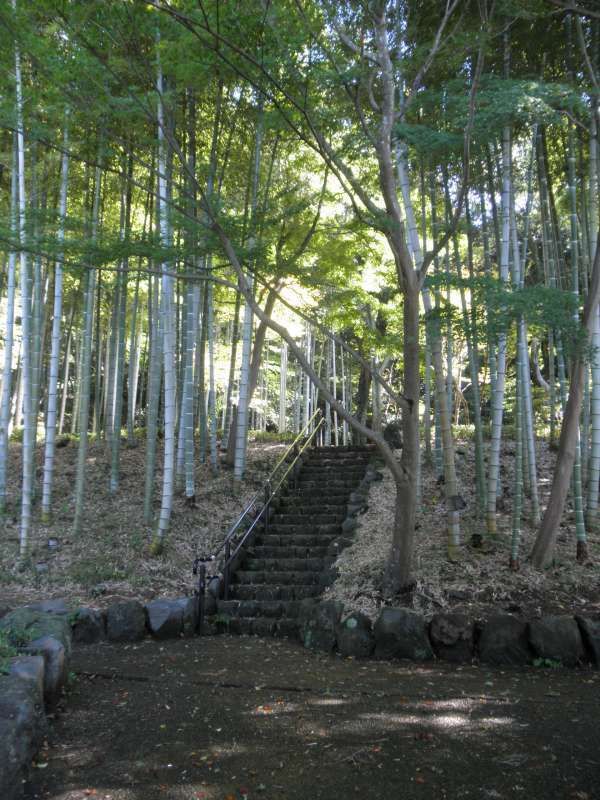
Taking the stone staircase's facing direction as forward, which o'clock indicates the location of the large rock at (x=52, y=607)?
The large rock is roughly at 2 o'clock from the stone staircase.

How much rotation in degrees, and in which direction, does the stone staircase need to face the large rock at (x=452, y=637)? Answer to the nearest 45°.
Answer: approximately 45° to its left

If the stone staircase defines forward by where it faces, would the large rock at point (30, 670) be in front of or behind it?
in front

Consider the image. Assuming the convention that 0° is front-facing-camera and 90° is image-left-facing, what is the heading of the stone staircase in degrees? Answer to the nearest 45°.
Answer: approximately 0°

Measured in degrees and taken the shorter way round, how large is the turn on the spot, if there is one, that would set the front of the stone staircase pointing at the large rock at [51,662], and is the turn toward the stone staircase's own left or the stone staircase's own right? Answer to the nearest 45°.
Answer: approximately 45° to the stone staircase's own right

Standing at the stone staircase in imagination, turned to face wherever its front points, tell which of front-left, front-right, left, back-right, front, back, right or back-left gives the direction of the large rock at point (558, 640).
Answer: front-left

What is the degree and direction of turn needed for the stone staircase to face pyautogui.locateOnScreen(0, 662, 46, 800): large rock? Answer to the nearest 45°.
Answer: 0° — it already faces it

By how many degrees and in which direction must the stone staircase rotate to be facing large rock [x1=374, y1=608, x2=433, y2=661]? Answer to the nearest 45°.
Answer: approximately 45° to its left

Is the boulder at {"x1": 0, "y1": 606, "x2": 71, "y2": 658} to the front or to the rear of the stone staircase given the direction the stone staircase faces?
to the front
